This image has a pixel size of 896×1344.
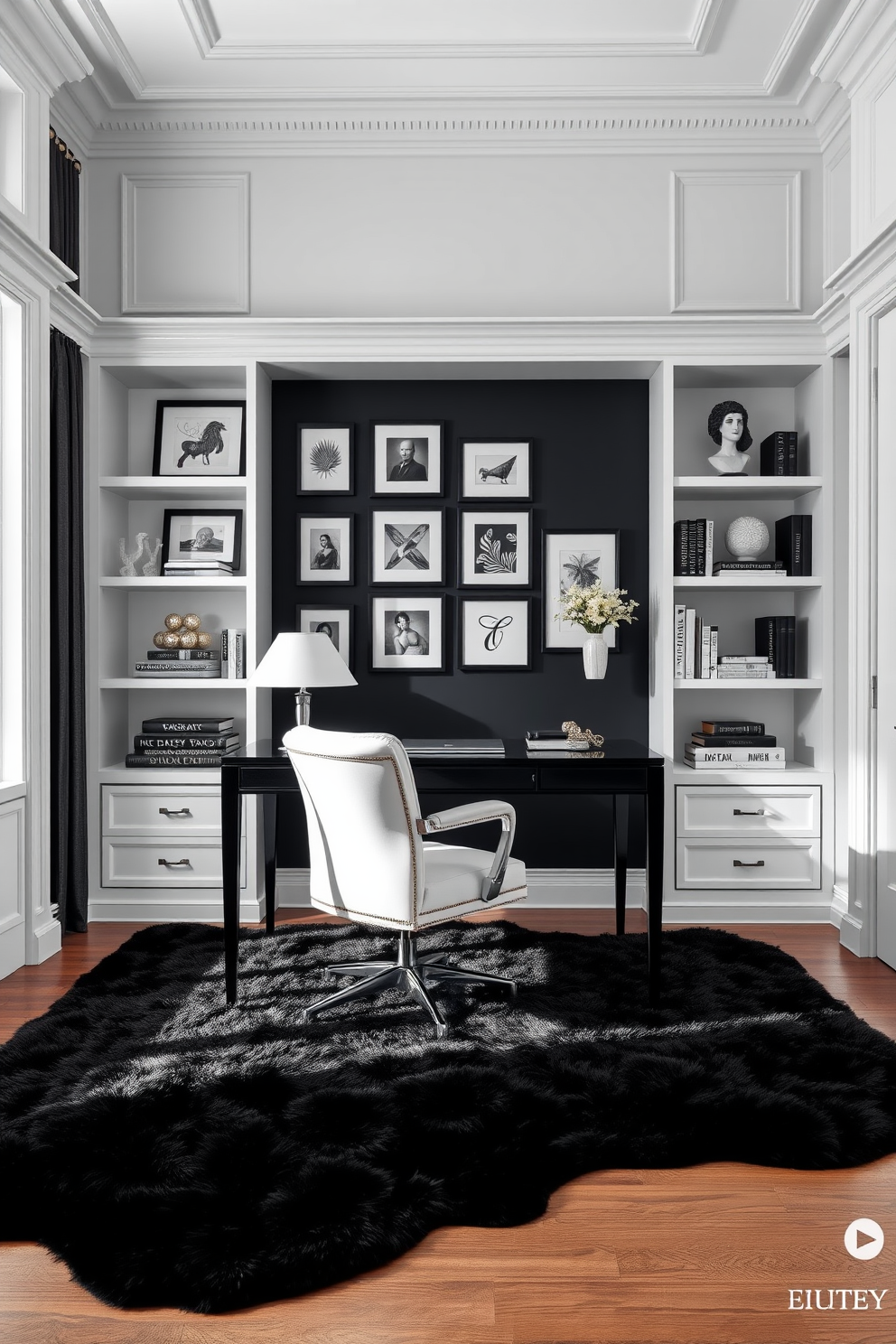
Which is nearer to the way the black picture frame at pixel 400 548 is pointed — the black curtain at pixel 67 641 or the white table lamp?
the white table lamp

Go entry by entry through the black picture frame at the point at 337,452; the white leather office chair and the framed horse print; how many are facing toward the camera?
2

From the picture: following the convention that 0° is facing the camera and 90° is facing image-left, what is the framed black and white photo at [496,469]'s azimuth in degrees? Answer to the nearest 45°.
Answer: approximately 0°

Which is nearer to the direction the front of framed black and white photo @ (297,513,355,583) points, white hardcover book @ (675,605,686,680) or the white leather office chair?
the white leather office chair

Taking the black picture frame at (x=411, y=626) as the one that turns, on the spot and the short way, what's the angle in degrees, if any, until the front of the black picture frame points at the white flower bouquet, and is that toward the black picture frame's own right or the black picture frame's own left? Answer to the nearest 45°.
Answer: approximately 45° to the black picture frame's own left

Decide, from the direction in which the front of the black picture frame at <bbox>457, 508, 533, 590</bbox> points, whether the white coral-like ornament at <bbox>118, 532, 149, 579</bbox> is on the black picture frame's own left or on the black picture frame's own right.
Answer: on the black picture frame's own right

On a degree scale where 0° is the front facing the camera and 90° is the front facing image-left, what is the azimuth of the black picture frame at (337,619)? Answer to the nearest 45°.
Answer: approximately 0°
